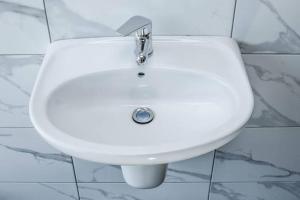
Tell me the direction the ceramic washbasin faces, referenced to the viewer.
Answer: facing the viewer
